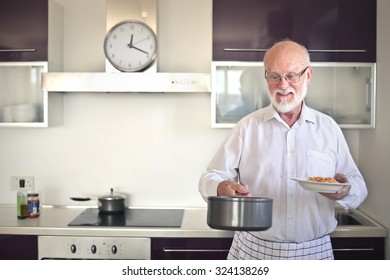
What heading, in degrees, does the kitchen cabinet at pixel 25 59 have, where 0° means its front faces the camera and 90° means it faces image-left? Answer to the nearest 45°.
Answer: approximately 0°

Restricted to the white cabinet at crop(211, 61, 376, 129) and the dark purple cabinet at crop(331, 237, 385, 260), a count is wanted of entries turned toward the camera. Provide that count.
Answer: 2

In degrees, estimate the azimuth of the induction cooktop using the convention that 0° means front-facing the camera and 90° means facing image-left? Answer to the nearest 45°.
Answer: approximately 0°
